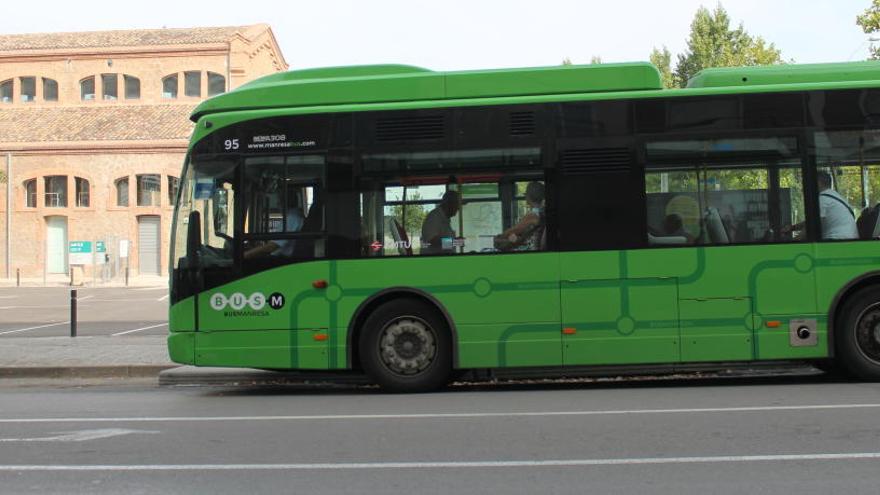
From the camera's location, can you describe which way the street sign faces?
facing the viewer

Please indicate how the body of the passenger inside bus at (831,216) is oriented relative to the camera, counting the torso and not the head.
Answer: to the viewer's left

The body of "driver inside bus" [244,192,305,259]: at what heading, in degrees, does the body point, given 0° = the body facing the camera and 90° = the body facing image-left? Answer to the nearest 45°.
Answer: approximately 90°

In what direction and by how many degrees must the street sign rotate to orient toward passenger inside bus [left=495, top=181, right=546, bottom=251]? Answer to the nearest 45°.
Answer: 0° — it already faces them

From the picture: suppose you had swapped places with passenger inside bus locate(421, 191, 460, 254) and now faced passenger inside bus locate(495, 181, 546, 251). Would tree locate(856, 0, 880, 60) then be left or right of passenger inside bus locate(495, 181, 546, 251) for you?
left

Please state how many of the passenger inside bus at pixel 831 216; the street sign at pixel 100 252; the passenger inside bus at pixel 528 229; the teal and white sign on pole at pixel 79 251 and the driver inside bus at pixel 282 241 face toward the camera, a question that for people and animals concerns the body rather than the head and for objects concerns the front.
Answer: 2

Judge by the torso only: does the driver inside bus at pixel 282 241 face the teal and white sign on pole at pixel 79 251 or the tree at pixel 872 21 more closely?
the teal and white sign on pole

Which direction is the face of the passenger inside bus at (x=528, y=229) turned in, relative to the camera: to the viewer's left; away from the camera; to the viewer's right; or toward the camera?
to the viewer's left

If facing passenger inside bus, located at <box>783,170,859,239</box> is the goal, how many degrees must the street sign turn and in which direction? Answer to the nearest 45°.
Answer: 0° — it already faces them

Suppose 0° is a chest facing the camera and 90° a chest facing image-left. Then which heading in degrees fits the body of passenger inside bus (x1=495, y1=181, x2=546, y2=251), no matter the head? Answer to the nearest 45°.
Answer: approximately 90°

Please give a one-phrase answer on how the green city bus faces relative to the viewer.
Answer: facing to the left of the viewer

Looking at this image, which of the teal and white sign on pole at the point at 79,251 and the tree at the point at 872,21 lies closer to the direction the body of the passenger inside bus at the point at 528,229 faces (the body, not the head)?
the teal and white sign on pole

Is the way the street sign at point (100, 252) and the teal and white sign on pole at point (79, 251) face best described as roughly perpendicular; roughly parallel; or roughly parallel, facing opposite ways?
roughly parallel
